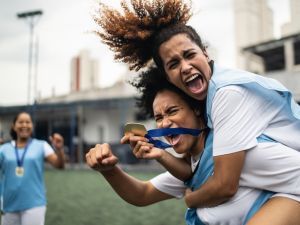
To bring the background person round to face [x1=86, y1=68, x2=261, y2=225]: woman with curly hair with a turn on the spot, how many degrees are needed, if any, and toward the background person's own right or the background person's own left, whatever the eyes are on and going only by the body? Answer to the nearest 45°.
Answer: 0° — they already face them

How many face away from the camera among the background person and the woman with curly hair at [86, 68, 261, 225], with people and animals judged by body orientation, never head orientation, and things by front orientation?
0

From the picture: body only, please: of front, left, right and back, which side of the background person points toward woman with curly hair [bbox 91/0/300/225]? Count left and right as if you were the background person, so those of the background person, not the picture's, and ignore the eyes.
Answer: front

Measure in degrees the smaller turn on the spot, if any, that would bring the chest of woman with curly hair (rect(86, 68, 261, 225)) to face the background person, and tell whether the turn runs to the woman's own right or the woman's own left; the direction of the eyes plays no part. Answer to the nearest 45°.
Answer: approximately 90° to the woman's own right

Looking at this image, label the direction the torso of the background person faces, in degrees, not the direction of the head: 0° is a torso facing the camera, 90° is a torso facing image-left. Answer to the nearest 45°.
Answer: approximately 0°
